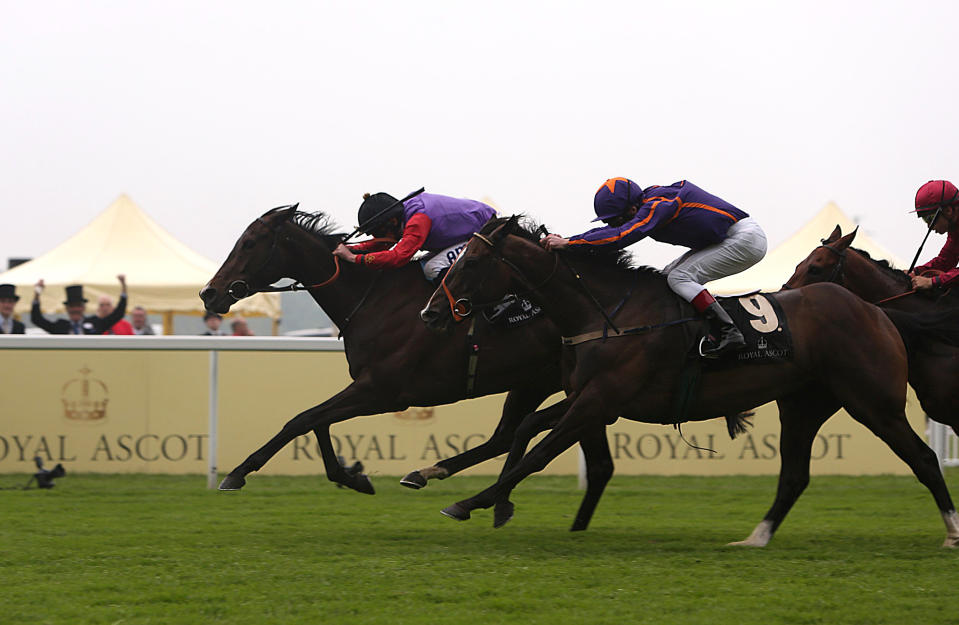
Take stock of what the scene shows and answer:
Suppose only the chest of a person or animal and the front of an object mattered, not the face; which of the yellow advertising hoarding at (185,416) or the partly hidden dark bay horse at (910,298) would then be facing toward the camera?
the yellow advertising hoarding

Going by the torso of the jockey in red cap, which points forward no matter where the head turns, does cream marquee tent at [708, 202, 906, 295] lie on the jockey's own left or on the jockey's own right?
on the jockey's own right

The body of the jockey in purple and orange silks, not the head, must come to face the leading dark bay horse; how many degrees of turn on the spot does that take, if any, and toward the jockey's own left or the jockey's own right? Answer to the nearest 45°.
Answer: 0° — they already face it

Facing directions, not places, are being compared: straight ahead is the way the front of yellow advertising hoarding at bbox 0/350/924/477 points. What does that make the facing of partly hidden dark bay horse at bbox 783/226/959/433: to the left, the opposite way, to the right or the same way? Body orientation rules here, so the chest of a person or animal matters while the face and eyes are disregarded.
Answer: to the right

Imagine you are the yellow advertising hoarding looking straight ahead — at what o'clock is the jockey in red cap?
The jockey in red cap is roughly at 10 o'clock from the yellow advertising hoarding.

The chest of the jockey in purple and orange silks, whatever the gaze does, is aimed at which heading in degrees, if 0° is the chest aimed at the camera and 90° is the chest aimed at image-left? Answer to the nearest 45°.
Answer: approximately 90°

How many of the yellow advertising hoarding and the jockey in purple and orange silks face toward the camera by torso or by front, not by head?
1

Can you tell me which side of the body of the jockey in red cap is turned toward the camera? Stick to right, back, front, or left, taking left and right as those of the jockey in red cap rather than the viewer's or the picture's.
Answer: left

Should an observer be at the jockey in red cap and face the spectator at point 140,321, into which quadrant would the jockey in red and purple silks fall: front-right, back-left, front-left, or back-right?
front-left

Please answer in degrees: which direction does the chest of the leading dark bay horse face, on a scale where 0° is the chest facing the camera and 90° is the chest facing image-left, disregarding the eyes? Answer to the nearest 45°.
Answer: approximately 90°

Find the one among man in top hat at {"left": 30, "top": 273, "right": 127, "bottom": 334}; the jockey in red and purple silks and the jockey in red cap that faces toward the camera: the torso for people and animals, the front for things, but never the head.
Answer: the man in top hat

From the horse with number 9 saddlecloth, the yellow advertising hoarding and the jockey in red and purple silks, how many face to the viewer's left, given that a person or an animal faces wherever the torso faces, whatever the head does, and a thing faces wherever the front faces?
2

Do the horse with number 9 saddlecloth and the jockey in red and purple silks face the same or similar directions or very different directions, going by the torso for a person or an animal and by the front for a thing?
same or similar directions

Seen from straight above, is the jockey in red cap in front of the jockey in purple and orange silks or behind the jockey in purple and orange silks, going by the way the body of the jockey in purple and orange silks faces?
behind

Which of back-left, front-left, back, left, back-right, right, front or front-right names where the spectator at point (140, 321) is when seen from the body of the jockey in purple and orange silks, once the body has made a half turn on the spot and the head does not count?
back-left

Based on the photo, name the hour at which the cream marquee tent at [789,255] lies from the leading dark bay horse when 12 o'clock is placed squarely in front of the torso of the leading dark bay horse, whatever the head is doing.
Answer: The cream marquee tent is roughly at 4 o'clock from the leading dark bay horse.

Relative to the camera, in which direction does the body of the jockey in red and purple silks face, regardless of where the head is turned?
to the viewer's left

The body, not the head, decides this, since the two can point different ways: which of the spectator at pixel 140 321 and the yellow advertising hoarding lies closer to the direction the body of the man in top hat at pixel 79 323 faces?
the yellow advertising hoarding

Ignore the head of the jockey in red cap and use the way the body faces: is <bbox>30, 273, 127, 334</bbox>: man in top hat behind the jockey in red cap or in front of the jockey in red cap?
in front

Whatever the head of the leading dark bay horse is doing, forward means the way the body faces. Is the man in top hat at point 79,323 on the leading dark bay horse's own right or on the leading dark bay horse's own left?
on the leading dark bay horse's own right
